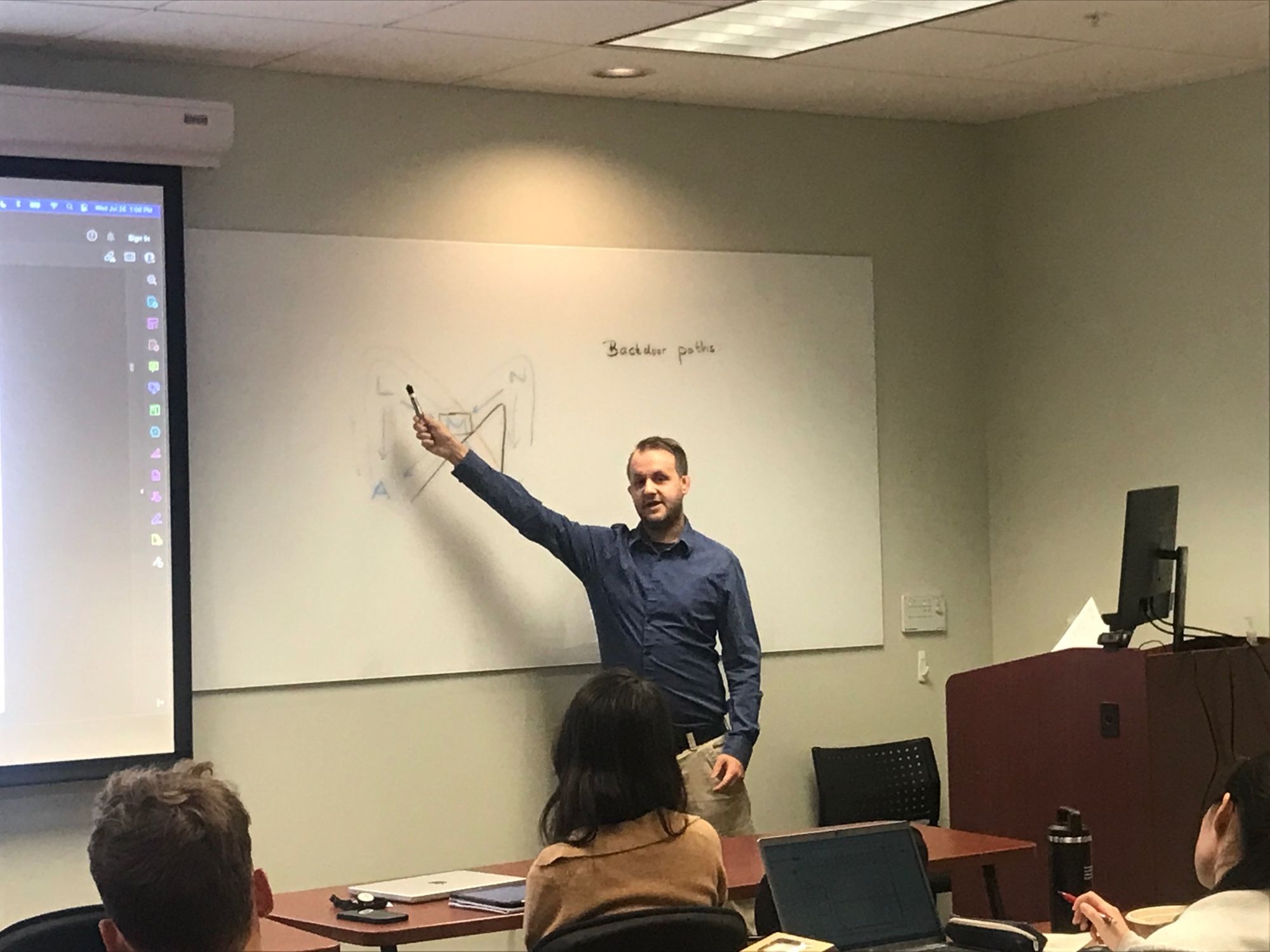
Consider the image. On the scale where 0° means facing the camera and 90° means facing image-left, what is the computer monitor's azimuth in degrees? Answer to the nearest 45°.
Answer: approximately 135°

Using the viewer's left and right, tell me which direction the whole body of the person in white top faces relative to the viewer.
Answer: facing away from the viewer and to the left of the viewer

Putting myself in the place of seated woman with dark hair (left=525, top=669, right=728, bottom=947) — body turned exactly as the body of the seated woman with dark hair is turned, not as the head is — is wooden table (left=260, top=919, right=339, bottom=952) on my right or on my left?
on my left

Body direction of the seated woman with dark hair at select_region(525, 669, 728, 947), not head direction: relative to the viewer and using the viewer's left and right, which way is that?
facing away from the viewer

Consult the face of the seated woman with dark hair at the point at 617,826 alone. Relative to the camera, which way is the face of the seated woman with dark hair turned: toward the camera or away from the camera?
away from the camera

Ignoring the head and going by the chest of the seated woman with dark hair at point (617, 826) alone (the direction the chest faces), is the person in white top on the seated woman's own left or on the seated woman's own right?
on the seated woman's own right

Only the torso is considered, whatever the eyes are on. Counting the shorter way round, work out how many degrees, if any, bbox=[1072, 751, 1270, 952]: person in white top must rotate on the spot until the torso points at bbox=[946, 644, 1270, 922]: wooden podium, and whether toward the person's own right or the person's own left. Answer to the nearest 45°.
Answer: approximately 45° to the person's own right

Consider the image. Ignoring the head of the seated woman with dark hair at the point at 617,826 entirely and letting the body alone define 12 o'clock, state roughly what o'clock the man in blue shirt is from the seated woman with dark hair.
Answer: The man in blue shirt is roughly at 12 o'clock from the seated woman with dark hair.

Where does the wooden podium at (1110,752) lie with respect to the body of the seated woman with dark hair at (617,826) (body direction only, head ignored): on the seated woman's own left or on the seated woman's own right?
on the seated woman's own right

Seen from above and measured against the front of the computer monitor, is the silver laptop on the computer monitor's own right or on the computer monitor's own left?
on the computer monitor's own left
